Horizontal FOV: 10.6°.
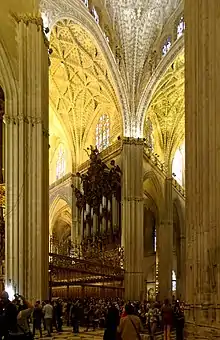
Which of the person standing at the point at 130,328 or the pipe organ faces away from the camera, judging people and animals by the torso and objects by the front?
the person standing

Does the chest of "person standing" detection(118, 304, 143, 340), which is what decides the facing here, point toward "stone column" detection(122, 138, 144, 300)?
yes

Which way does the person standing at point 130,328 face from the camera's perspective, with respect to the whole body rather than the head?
away from the camera

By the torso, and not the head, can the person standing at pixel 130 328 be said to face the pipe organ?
yes

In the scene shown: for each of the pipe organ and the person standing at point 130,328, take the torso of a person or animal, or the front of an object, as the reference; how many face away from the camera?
1

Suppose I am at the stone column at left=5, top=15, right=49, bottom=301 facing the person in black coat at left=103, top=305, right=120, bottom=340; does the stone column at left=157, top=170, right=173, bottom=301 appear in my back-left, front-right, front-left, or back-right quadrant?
back-left

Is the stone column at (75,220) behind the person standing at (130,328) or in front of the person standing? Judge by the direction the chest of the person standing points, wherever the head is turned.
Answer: in front

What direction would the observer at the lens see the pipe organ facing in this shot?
facing the viewer and to the left of the viewer

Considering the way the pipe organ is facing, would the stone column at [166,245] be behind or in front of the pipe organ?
behind

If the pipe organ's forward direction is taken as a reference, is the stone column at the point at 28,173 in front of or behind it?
in front

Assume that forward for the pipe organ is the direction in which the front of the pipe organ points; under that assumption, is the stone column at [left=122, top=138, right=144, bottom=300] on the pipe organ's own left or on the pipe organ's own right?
on the pipe organ's own left
